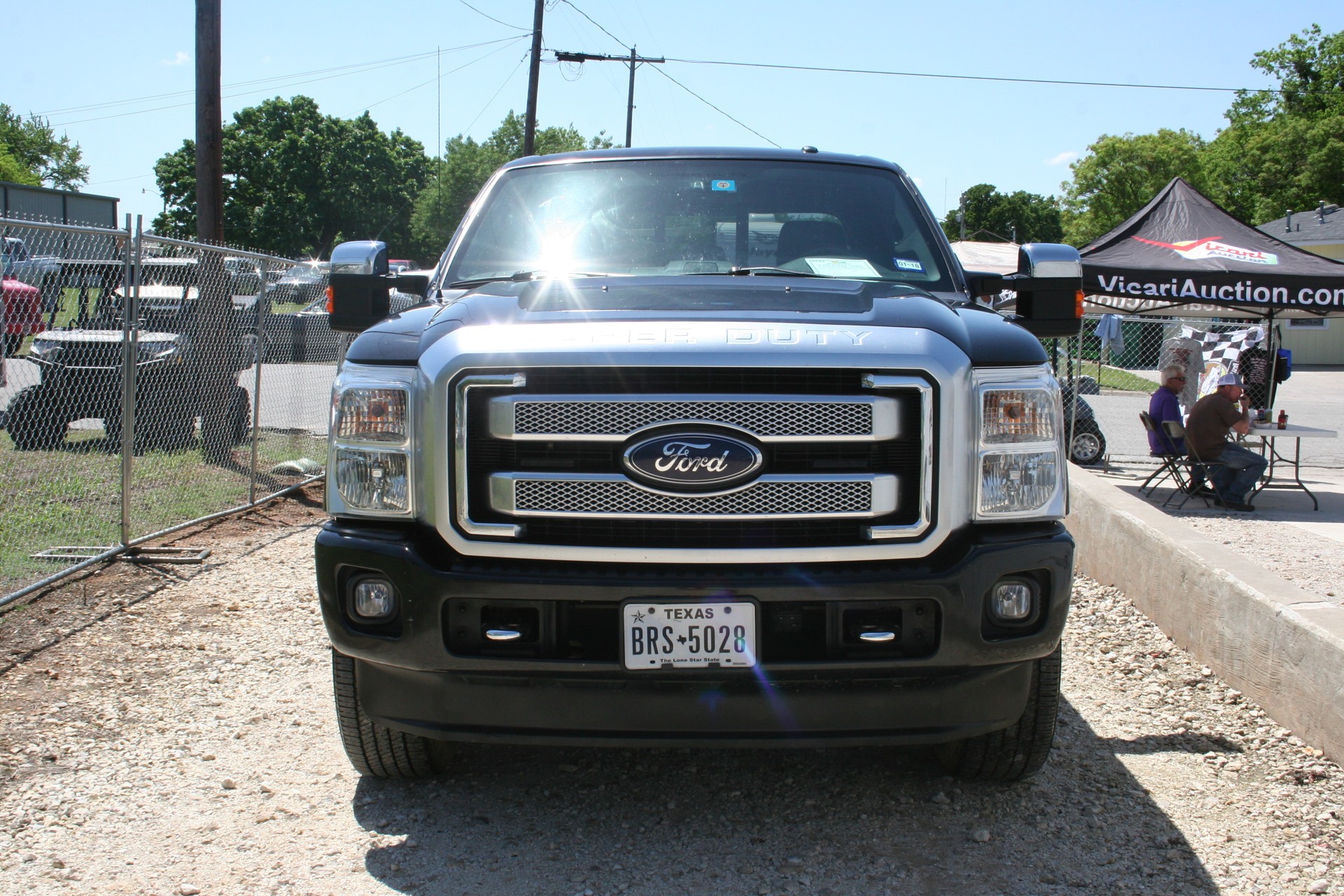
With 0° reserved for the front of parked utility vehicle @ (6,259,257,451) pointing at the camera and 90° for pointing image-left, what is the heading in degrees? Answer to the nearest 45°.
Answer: approximately 45°

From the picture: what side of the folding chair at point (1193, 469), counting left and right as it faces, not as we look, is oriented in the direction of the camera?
right

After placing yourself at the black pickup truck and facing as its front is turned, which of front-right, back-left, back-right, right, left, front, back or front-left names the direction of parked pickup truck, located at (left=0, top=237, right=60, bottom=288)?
back-right

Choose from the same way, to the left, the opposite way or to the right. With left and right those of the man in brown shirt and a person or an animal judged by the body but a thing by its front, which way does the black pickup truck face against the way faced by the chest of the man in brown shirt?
to the right

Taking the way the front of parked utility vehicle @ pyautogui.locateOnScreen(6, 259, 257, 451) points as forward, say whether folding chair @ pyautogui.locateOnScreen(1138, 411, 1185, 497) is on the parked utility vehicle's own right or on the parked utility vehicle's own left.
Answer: on the parked utility vehicle's own left

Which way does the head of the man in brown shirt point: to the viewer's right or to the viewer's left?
to the viewer's right

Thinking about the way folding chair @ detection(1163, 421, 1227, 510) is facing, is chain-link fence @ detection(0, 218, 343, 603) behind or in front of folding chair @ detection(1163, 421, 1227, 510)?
behind

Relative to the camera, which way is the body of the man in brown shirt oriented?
to the viewer's right

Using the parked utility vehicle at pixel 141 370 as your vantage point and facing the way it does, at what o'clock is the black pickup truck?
The black pickup truck is roughly at 10 o'clock from the parked utility vehicle.

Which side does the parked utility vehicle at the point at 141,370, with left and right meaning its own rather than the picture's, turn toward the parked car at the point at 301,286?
back

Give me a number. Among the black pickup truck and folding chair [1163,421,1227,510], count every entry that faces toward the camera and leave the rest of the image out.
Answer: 1
